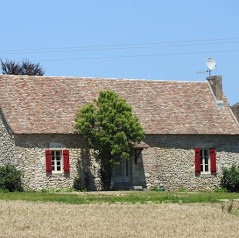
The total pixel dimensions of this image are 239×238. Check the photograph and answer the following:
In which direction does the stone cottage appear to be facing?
toward the camera

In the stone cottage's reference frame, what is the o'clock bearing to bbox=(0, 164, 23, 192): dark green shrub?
The dark green shrub is roughly at 2 o'clock from the stone cottage.

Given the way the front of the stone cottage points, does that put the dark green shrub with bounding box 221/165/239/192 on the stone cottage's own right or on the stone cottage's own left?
on the stone cottage's own left
